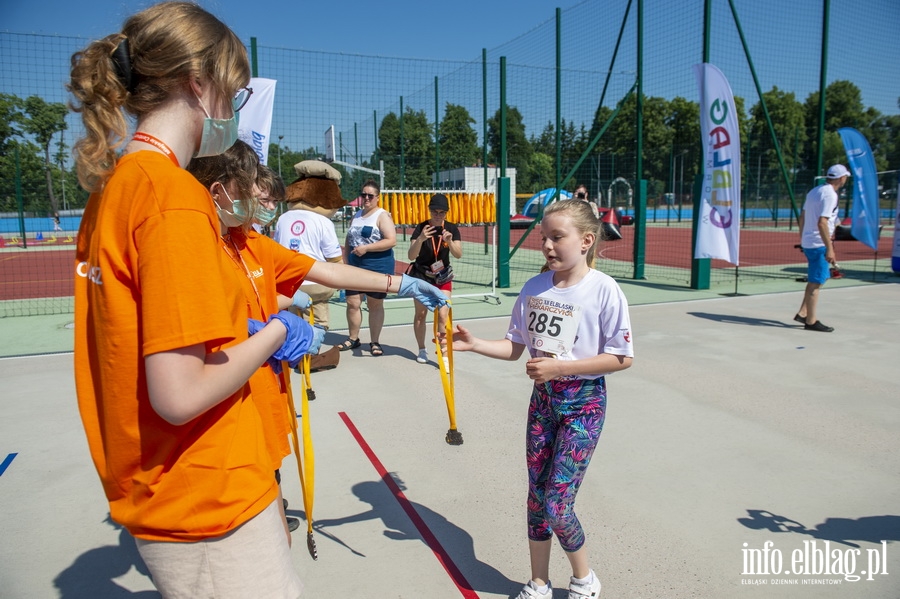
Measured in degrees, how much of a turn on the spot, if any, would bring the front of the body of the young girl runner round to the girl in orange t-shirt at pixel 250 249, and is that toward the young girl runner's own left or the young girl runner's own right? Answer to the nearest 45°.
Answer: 0° — they already face them

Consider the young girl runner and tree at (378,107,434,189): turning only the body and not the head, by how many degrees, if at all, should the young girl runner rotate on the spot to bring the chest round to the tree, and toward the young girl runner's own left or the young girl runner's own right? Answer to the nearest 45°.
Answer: approximately 135° to the young girl runner's own right

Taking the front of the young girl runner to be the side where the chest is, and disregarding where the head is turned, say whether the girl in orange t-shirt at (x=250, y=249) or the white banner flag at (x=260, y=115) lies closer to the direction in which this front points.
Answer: the girl in orange t-shirt

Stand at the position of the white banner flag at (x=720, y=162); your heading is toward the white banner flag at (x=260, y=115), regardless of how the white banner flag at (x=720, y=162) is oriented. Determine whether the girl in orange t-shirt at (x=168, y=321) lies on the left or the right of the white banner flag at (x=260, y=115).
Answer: left

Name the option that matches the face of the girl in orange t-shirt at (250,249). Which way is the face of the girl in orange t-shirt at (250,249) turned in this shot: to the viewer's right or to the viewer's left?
to the viewer's right

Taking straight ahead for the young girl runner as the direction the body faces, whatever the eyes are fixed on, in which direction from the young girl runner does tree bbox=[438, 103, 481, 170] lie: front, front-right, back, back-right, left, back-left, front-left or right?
back-right
